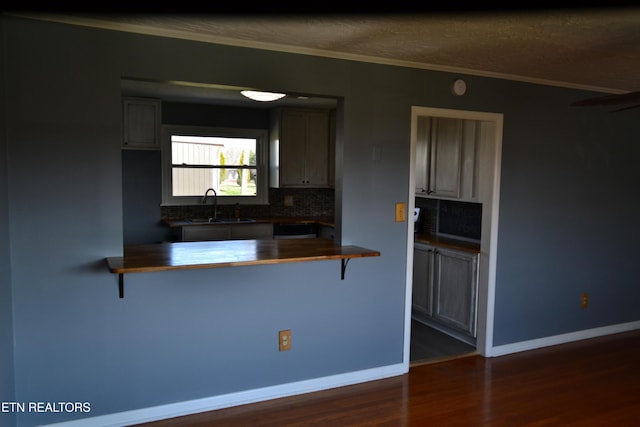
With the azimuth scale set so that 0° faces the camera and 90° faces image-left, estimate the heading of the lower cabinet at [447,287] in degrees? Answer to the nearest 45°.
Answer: approximately 45°

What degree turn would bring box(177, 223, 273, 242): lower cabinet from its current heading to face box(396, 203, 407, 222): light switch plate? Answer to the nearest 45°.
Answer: approximately 45° to its left

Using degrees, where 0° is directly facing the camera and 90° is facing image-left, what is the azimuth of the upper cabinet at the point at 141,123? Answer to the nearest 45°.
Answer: approximately 0°

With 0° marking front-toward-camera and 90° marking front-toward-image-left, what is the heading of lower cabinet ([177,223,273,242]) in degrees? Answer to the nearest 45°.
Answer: approximately 0°

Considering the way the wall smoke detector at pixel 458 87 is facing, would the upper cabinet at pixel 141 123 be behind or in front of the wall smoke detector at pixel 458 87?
behind

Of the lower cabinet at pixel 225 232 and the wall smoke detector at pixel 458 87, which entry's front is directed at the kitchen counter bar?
the lower cabinet

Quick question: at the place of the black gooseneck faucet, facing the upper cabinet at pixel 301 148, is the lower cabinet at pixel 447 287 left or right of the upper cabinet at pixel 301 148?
right

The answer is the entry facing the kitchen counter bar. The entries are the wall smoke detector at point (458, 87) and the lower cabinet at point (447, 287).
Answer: the lower cabinet

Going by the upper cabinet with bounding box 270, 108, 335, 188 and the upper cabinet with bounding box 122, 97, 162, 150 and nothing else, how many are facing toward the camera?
2

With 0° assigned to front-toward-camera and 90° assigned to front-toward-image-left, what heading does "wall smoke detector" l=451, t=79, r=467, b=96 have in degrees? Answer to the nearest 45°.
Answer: approximately 315°
